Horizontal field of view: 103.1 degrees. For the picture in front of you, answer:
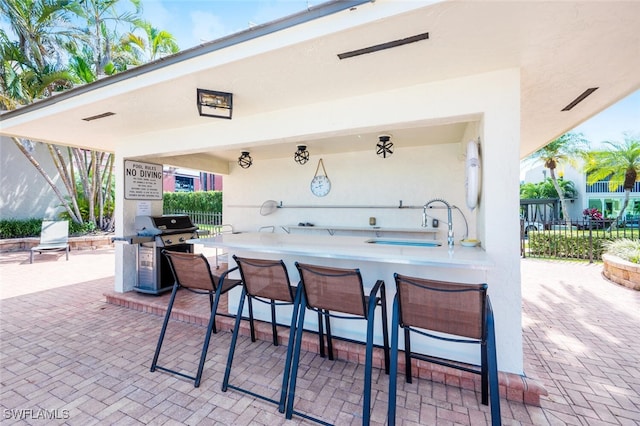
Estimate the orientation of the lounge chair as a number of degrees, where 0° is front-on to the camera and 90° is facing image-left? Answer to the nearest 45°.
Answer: approximately 45°

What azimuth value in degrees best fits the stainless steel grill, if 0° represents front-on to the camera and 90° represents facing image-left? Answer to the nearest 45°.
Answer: approximately 315°

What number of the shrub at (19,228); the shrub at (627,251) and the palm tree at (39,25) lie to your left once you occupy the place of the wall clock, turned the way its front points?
1

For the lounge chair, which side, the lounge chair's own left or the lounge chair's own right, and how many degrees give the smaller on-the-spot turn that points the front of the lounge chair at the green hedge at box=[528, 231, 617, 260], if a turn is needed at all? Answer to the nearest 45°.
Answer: approximately 90° to the lounge chair's own left

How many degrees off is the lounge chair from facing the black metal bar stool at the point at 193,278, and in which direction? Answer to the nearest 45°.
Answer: approximately 45° to its left

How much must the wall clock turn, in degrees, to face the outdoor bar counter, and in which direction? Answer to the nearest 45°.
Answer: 0° — it already faces it

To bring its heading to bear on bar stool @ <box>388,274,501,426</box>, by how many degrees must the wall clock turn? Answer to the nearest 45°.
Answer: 0° — it already faces it

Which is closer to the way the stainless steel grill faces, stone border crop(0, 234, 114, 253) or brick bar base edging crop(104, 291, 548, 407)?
the brick bar base edging

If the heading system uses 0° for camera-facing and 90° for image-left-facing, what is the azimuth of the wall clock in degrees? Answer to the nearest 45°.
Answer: approximately 0°
